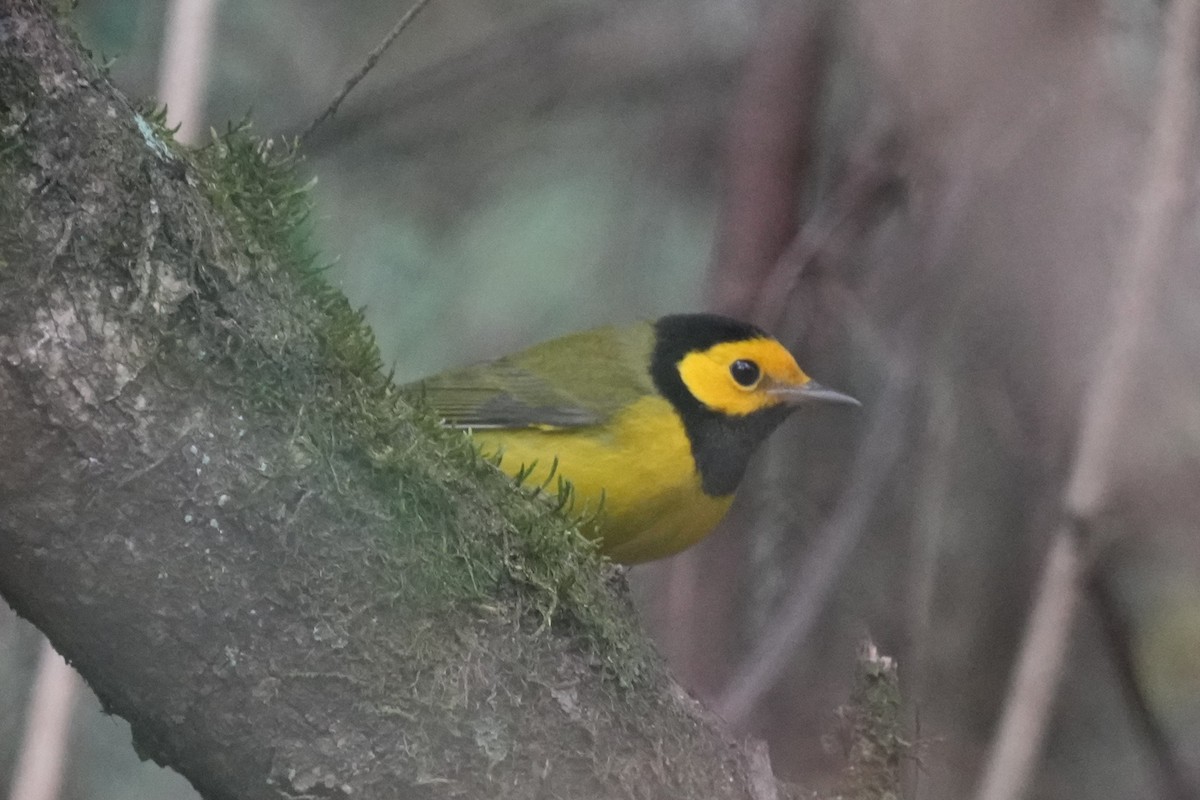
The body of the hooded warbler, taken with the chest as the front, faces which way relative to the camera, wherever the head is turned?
to the viewer's right

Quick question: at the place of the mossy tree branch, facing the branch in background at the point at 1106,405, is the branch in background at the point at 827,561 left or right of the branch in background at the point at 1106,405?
left
